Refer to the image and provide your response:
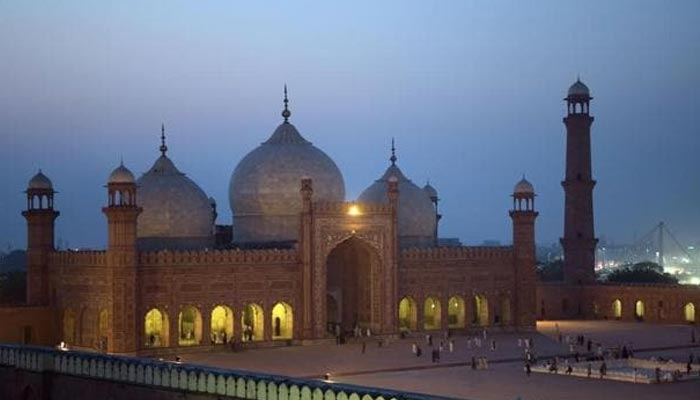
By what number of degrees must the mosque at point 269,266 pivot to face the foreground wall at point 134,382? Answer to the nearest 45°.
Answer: approximately 45° to its right

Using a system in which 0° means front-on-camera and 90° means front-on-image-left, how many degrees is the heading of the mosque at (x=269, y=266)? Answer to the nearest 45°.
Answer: approximately 315°
